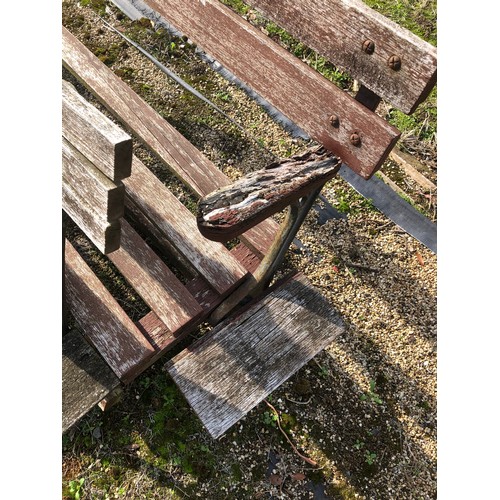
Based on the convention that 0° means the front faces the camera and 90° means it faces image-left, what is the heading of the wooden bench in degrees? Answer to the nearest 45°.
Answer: approximately 45°
